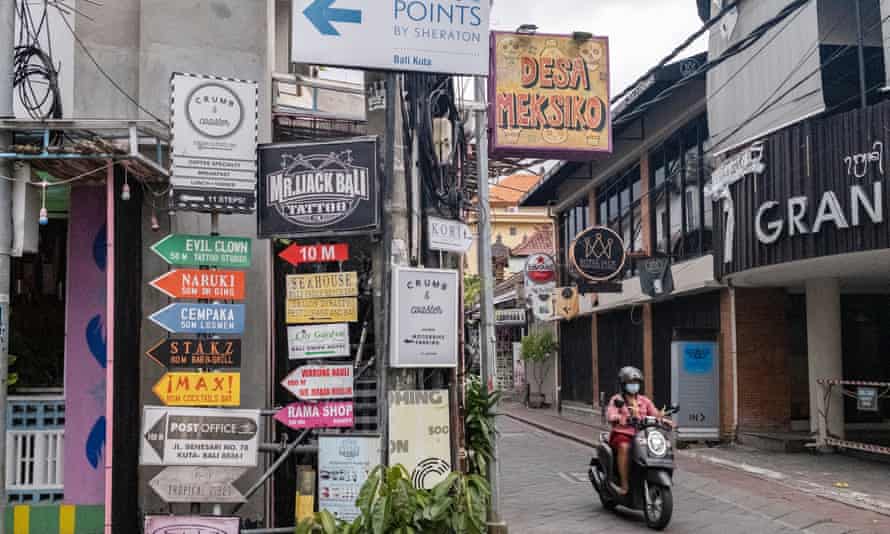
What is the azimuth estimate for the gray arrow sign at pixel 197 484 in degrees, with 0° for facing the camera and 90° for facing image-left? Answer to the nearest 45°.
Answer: approximately 0°

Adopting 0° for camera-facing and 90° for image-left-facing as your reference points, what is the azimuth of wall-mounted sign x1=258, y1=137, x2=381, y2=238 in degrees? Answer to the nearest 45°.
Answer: approximately 0°

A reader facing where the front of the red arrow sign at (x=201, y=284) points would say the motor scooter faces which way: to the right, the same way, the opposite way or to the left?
the same way

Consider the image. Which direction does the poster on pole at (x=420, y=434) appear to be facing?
toward the camera

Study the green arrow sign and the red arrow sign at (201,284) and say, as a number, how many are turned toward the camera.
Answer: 2

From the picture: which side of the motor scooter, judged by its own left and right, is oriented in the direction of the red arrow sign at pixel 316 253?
right

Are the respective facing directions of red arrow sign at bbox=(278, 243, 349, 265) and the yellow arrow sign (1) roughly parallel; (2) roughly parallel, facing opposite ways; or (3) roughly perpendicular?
roughly parallel

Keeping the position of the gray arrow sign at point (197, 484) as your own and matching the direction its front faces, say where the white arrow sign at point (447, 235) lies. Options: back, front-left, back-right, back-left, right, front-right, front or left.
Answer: left

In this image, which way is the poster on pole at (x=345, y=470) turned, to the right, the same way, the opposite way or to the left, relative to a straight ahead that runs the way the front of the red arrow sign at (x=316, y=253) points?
the same way

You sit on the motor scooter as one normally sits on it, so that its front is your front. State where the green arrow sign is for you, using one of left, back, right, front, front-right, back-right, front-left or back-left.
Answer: right

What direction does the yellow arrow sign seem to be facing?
toward the camera

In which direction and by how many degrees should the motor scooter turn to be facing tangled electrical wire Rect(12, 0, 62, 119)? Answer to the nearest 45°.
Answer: approximately 90° to its right
